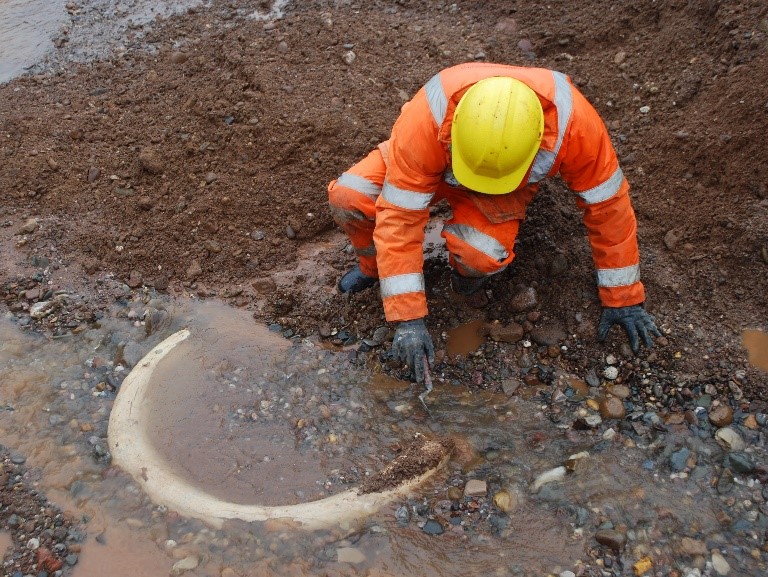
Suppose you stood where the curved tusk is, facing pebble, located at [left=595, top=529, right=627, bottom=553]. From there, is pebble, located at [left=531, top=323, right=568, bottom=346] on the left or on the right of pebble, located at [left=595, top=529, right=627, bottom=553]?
left

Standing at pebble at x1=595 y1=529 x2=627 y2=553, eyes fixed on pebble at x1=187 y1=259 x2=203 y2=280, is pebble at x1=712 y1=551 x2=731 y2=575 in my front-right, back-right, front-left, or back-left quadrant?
back-right

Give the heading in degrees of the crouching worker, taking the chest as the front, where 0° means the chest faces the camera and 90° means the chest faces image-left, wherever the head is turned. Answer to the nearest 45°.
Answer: approximately 0°

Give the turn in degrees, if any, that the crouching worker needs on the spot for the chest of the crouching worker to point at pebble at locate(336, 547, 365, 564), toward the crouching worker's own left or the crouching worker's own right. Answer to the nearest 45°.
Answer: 0° — they already face it

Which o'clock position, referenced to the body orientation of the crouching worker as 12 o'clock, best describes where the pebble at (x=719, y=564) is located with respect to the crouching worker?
The pebble is roughly at 11 o'clock from the crouching worker.

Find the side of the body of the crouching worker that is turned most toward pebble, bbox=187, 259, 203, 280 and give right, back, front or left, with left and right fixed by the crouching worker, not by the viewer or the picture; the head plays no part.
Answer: right

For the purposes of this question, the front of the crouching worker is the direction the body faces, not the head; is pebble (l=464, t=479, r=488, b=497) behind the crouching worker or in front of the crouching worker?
in front

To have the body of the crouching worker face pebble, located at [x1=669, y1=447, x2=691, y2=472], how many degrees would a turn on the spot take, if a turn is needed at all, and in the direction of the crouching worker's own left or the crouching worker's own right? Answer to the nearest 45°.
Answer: approximately 45° to the crouching worker's own left

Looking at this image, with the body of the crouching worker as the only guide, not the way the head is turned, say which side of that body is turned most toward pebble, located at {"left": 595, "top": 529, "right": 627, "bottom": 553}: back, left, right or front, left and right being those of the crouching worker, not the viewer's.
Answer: front

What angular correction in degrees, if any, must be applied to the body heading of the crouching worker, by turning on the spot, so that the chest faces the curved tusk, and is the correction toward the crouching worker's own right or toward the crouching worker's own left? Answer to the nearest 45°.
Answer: approximately 45° to the crouching worker's own right
